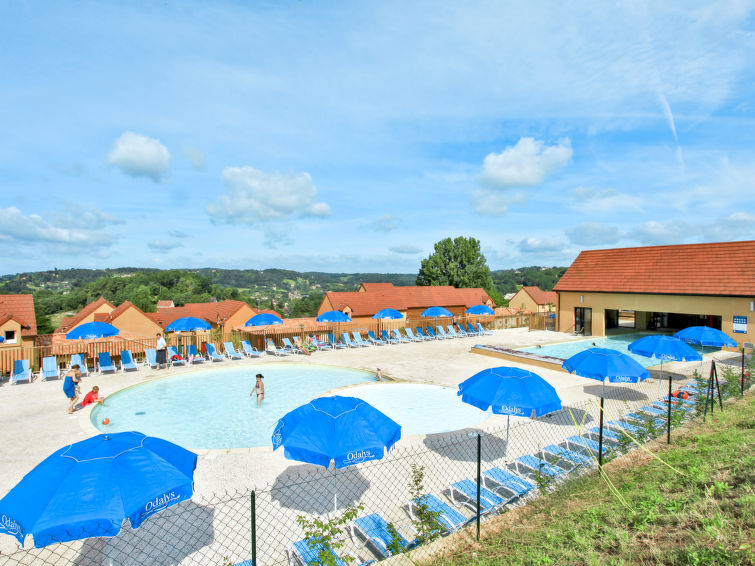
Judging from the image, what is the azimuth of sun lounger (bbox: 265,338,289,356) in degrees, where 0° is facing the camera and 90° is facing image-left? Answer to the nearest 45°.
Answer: approximately 315°

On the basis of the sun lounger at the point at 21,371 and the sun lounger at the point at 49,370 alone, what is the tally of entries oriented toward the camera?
2

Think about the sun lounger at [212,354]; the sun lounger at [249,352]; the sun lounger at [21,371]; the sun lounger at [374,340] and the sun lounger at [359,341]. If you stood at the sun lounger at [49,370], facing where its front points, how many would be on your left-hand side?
4

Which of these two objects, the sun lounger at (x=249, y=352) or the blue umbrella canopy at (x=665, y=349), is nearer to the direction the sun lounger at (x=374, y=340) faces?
the blue umbrella canopy

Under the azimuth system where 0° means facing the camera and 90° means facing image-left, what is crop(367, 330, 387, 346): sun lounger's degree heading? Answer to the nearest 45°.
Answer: approximately 315°

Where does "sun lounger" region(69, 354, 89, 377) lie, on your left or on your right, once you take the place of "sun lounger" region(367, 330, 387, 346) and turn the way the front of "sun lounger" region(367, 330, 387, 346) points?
on your right
